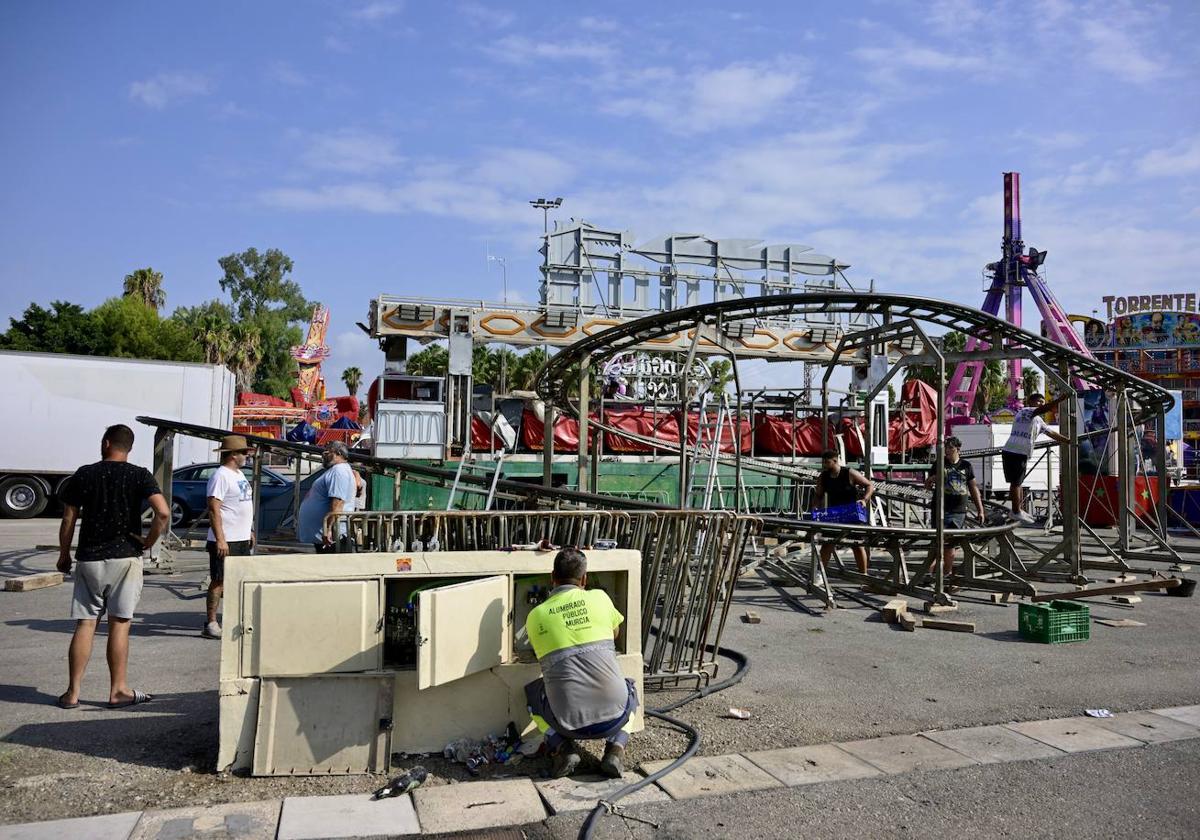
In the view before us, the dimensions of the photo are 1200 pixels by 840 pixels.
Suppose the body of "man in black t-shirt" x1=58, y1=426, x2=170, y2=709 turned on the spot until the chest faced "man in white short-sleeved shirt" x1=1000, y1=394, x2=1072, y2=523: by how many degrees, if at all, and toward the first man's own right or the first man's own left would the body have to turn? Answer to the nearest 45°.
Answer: approximately 90° to the first man's own right

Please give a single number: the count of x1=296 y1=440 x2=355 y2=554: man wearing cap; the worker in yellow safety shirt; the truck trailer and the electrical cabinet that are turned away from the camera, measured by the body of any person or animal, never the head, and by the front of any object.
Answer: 1

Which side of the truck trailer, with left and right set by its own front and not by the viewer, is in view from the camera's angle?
right

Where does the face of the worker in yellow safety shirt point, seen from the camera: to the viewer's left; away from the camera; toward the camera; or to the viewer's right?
away from the camera

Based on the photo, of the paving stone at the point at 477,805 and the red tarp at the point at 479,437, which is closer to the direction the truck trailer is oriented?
the red tarp

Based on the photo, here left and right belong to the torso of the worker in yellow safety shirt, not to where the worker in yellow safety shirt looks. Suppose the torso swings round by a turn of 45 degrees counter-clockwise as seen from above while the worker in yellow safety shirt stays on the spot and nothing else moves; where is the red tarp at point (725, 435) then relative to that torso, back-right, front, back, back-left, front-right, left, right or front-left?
front-right

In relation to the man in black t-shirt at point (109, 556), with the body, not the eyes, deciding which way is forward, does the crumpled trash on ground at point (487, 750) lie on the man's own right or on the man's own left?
on the man's own right

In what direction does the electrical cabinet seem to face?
toward the camera

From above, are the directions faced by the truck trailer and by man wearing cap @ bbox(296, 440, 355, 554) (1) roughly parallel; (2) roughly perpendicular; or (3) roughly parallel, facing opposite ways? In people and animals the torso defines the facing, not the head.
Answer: roughly parallel, facing opposite ways

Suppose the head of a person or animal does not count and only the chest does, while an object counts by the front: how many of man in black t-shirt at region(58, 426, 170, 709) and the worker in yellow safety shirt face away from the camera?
2

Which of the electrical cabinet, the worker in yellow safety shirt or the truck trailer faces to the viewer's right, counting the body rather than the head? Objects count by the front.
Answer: the truck trailer

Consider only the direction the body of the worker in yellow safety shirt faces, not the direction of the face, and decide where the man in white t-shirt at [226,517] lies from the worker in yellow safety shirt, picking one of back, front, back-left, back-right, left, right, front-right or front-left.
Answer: front-left

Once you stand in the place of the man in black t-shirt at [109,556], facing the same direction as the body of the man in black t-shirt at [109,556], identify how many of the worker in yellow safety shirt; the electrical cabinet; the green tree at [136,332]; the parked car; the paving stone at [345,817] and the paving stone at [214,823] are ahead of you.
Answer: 2

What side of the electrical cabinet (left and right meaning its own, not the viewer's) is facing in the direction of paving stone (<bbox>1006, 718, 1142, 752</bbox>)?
left

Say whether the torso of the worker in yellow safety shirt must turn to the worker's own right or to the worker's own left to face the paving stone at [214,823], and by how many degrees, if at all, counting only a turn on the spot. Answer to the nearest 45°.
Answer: approximately 135° to the worker's own left

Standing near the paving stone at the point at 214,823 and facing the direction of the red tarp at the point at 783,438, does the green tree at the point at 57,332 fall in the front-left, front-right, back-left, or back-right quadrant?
front-left

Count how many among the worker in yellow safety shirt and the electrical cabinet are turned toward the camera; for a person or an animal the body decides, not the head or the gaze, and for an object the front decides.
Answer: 1
